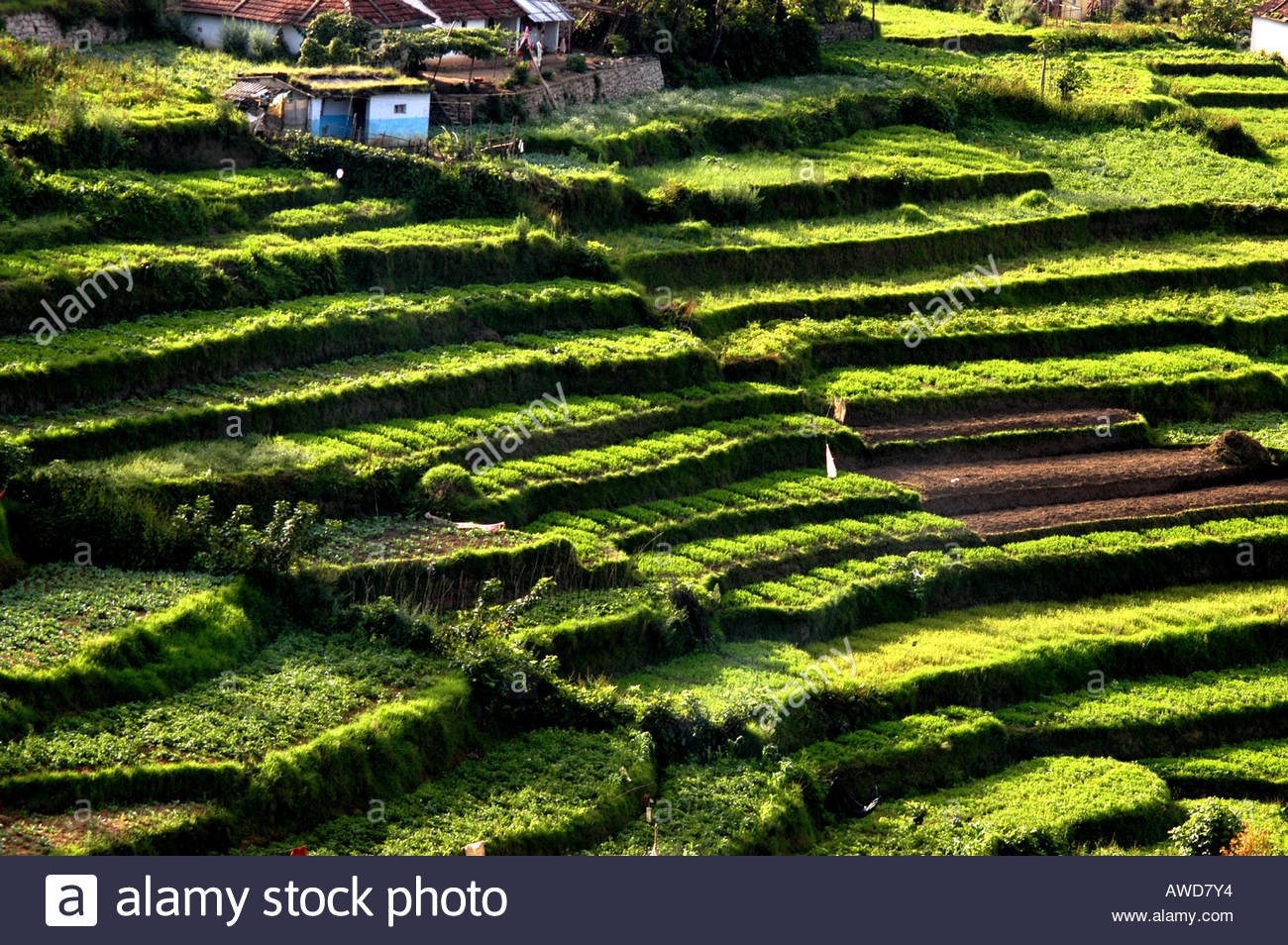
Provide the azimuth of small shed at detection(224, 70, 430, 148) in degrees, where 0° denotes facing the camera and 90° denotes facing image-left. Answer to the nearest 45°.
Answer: approximately 0°

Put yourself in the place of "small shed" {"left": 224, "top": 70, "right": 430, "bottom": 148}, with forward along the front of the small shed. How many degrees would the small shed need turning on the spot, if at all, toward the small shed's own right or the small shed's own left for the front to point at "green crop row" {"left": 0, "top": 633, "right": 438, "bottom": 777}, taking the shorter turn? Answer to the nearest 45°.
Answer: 0° — it already faces it

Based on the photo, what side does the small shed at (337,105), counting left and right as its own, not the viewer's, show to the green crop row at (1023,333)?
left

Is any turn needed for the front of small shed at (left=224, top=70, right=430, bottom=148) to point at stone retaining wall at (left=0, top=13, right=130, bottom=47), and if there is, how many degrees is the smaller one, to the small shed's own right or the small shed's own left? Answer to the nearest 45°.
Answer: approximately 135° to the small shed's own right

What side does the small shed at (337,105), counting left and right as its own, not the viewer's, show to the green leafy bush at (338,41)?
back

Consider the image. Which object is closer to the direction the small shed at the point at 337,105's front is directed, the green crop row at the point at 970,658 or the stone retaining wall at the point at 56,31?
the green crop row

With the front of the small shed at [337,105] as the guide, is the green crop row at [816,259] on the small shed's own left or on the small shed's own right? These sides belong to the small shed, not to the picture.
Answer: on the small shed's own left

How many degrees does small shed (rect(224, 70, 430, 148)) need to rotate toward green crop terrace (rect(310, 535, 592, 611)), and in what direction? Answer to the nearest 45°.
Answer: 0° — it already faces it
